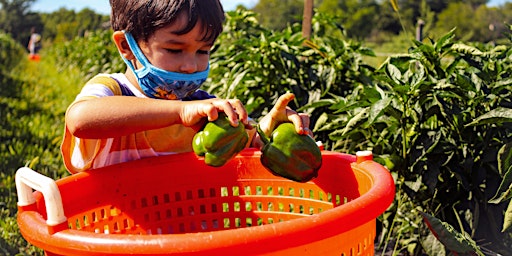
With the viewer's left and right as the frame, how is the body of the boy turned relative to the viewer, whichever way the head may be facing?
facing the viewer and to the right of the viewer

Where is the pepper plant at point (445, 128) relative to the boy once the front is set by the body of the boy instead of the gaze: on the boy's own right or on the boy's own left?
on the boy's own left
